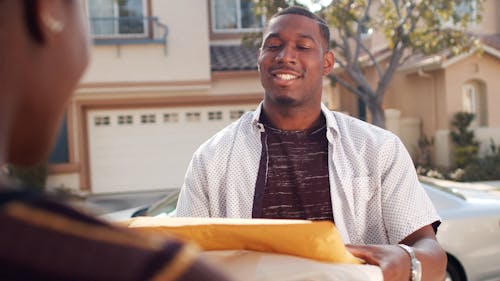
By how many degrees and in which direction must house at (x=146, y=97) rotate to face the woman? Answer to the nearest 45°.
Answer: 0° — it already faces them

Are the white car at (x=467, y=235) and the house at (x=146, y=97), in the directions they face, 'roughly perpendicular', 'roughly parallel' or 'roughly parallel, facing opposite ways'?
roughly perpendicular

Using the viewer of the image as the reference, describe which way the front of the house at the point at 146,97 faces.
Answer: facing the viewer

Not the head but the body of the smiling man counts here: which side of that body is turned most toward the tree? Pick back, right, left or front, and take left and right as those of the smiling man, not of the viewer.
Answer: back

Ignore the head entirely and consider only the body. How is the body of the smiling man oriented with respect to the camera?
toward the camera

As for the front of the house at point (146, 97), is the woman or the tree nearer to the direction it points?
the woman

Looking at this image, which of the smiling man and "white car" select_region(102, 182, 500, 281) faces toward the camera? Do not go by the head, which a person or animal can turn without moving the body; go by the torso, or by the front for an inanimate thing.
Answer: the smiling man

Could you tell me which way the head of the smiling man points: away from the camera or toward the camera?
toward the camera

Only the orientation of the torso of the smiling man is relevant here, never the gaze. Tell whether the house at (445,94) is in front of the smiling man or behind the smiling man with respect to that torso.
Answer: behind

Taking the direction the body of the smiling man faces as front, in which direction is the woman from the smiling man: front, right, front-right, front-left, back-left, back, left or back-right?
front

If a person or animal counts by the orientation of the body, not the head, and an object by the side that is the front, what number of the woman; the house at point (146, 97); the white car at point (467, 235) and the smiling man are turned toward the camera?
2

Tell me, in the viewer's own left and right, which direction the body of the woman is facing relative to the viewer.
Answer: facing away from the viewer and to the right of the viewer

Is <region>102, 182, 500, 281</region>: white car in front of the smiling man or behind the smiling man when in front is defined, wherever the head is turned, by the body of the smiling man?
behind
